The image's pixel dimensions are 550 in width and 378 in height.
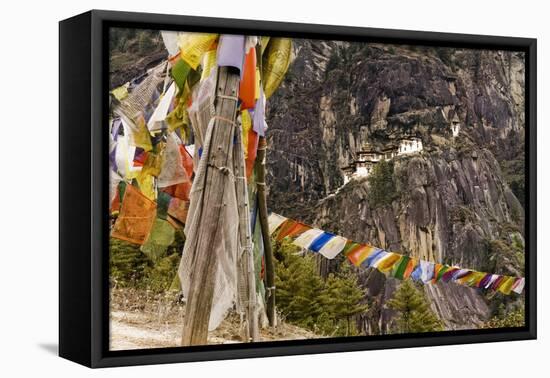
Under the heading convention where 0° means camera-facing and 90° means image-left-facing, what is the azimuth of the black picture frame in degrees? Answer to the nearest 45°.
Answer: approximately 315°
